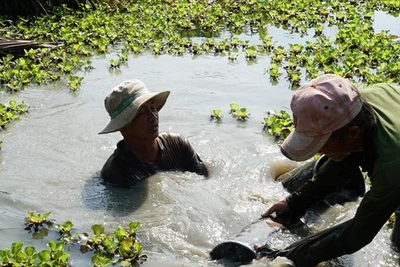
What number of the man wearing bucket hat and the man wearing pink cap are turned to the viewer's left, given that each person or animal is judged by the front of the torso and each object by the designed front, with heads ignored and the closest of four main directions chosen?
1

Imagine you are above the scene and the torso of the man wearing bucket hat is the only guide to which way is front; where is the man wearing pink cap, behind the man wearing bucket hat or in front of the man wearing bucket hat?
in front

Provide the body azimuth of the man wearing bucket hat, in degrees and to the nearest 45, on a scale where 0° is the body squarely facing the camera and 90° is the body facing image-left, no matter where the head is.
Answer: approximately 315°

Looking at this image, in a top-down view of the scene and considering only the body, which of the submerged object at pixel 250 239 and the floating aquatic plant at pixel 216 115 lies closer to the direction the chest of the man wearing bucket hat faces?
the submerged object

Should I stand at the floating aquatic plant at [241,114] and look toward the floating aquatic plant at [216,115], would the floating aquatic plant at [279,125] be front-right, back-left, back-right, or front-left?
back-left

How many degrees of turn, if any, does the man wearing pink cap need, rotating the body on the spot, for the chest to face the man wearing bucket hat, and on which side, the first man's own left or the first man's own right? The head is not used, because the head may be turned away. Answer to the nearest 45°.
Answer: approximately 45° to the first man's own right

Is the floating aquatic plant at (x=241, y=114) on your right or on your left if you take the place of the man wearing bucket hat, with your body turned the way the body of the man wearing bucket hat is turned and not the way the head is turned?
on your left

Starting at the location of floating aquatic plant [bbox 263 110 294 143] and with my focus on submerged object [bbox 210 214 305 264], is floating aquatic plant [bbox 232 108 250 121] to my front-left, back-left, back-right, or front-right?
back-right

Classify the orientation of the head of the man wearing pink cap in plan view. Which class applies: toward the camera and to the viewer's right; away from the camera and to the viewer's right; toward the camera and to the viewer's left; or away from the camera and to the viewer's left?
toward the camera and to the viewer's left

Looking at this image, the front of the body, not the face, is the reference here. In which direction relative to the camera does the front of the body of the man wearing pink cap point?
to the viewer's left

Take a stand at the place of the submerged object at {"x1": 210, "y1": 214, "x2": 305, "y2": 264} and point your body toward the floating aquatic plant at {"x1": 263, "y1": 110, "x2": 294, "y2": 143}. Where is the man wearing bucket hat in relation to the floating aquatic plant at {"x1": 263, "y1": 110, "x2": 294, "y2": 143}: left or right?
left
